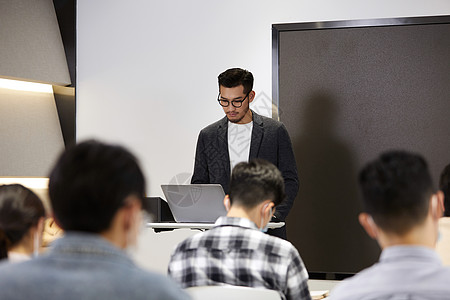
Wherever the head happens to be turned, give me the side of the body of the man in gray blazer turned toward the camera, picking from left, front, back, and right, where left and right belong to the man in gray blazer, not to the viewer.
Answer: front

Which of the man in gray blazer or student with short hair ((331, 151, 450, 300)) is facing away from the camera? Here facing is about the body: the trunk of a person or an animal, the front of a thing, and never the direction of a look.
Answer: the student with short hair

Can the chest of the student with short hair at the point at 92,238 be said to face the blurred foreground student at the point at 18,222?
no

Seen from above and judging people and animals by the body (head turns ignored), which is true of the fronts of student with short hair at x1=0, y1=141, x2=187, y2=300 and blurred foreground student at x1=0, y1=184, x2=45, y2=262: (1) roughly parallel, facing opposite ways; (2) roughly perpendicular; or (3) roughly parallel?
roughly parallel

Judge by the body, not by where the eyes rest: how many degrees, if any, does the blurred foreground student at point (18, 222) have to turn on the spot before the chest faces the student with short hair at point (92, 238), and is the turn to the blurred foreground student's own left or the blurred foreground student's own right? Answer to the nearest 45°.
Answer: approximately 135° to the blurred foreground student's own right

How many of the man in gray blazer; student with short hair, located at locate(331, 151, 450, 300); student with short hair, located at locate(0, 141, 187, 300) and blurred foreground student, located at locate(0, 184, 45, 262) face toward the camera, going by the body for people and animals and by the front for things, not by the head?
1

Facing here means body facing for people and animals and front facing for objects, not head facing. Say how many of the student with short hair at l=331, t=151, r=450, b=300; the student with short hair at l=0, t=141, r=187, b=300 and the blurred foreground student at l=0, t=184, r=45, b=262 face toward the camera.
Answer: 0

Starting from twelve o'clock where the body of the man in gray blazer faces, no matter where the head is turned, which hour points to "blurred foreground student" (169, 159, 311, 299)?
The blurred foreground student is roughly at 12 o'clock from the man in gray blazer.

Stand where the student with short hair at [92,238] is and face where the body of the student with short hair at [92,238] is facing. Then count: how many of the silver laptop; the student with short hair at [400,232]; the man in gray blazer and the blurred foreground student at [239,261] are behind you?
0

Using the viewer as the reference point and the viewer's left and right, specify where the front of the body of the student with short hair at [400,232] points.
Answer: facing away from the viewer

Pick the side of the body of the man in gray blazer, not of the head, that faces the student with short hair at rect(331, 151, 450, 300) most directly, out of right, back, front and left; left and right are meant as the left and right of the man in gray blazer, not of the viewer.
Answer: front

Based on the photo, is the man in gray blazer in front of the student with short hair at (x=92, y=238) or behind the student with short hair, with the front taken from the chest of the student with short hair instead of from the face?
in front

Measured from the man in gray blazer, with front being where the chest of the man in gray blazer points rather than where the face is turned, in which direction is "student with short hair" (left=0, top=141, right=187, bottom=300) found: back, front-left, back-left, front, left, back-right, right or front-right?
front

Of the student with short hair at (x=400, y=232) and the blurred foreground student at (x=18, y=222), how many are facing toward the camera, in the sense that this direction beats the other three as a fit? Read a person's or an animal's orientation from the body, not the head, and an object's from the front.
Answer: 0

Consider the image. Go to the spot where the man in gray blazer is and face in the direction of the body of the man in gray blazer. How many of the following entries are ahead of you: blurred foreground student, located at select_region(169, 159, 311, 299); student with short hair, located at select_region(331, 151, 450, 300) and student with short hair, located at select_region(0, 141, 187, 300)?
3

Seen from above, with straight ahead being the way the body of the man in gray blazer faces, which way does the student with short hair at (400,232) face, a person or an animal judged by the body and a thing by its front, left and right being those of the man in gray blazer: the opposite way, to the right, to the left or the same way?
the opposite way

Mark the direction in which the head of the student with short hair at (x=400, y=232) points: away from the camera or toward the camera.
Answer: away from the camera
